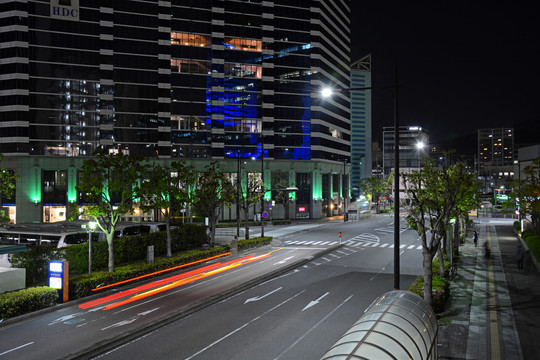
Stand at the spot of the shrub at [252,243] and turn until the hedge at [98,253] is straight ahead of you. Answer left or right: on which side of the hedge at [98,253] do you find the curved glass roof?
left

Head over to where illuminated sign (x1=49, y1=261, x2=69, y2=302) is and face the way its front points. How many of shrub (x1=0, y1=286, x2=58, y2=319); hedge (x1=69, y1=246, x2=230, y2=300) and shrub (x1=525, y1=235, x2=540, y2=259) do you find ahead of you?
1

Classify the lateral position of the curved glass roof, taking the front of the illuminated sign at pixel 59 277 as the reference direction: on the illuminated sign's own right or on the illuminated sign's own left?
on the illuminated sign's own left

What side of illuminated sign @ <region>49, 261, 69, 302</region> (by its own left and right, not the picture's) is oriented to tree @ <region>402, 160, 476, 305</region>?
left

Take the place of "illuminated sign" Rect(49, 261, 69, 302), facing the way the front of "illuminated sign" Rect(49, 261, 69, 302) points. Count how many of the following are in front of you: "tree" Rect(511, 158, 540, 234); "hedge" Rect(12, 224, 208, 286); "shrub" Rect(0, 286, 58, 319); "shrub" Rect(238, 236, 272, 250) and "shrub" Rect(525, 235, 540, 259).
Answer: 1

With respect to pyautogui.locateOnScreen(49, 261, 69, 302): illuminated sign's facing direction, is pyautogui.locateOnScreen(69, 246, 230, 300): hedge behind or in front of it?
behind

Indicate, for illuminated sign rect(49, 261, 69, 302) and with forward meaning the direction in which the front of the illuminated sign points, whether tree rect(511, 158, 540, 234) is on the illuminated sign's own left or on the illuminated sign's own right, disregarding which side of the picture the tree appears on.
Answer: on the illuminated sign's own left

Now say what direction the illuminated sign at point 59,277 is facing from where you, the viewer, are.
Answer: facing the viewer and to the left of the viewer

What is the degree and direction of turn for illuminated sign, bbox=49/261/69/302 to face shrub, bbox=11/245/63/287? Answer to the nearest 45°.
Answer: approximately 135° to its right

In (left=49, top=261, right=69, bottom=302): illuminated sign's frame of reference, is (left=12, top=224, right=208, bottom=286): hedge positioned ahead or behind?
behind

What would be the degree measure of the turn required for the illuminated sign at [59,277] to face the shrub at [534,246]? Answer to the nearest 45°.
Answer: approximately 135° to its left

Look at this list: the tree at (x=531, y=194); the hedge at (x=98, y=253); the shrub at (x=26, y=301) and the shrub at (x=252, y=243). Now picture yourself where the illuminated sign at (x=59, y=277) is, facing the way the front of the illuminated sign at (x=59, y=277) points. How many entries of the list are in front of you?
1

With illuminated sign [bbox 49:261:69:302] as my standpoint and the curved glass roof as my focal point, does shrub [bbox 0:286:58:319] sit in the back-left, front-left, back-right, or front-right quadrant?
front-right

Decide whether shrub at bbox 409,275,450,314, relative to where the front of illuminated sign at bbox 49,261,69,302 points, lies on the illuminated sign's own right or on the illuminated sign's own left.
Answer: on the illuminated sign's own left
